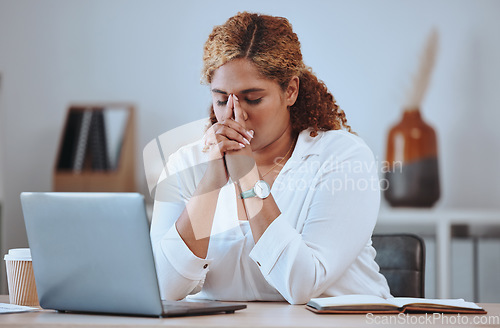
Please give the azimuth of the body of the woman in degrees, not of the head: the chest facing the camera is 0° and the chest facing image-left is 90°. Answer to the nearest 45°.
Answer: approximately 45°

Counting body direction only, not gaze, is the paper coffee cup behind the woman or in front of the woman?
in front

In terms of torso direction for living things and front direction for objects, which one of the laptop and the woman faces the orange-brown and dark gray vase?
the laptop

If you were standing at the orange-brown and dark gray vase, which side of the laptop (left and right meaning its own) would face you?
front

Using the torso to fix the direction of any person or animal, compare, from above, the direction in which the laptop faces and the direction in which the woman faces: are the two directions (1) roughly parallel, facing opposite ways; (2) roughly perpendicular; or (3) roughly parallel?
roughly parallel, facing opposite ways

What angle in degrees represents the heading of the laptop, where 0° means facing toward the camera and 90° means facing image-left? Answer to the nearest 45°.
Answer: approximately 225°

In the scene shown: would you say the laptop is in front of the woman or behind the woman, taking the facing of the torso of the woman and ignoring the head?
in front

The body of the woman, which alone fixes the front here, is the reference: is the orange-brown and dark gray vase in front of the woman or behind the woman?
behind
